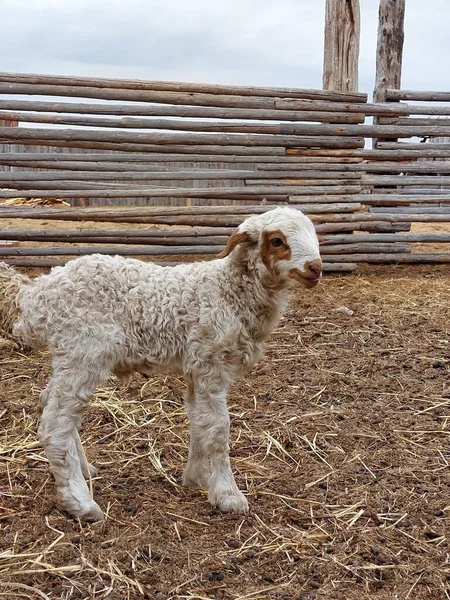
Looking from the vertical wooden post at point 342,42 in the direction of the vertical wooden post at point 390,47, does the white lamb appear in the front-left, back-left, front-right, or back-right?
back-right

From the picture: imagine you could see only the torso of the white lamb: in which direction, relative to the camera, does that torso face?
to the viewer's right

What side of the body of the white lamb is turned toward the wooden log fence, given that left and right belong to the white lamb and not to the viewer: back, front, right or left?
left

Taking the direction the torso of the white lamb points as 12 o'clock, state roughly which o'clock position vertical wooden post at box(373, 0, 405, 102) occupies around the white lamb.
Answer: The vertical wooden post is roughly at 10 o'clock from the white lamb.

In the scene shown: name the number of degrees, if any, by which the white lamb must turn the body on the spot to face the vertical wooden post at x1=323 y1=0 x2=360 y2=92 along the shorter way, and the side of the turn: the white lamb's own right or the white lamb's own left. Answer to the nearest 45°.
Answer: approximately 90° to the white lamb's own left
